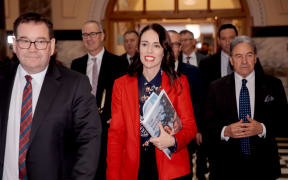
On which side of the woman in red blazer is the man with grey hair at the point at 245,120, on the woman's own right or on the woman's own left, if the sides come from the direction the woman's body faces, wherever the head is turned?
on the woman's own left

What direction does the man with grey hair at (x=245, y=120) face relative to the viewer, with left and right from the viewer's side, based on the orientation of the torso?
facing the viewer

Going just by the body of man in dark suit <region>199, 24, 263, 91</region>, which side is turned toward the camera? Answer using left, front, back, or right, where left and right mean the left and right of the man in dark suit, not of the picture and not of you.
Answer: front

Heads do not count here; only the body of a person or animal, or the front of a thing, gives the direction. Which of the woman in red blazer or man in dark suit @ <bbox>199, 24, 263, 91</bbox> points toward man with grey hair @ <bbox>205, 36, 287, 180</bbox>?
the man in dark suit

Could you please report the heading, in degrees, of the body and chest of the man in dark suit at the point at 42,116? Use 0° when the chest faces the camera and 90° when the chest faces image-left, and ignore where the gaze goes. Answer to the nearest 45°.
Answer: approximately 45°

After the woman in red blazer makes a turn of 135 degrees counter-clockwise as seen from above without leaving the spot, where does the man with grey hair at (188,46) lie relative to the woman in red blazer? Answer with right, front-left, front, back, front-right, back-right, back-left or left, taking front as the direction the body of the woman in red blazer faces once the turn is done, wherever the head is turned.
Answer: front-left

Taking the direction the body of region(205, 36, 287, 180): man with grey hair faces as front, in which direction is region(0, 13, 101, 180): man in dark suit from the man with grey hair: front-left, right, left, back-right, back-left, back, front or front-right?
front-right

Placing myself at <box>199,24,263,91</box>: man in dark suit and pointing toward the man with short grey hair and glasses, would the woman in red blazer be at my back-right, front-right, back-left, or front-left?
front-left

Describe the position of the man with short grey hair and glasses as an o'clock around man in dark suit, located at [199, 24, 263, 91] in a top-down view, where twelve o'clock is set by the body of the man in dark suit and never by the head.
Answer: The man with short grey hair and glasses is roughly at 2 o'clock from the man in dark suit.
